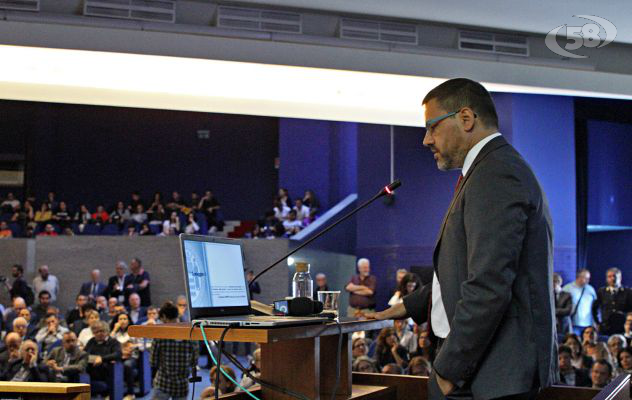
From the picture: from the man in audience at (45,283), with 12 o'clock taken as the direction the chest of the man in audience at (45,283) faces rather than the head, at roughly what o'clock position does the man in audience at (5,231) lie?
the man in audience at (5,231) is roughly at 5 o'clock from the man in audience at (45,283).

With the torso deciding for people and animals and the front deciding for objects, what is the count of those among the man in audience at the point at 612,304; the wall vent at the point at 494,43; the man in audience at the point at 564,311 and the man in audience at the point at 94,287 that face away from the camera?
0

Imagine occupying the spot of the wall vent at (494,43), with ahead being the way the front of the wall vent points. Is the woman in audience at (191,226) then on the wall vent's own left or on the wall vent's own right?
on the wall vent's own right

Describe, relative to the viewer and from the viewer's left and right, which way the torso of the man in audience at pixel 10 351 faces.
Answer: facing the viewer and to the right of the viewer

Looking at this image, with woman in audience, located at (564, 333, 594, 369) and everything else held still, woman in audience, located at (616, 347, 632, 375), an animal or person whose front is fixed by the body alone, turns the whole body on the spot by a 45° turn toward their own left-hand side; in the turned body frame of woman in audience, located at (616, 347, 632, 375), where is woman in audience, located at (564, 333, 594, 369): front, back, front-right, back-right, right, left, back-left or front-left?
back-right

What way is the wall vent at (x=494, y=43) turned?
toward the camera

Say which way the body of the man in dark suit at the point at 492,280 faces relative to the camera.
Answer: to the viewer's left

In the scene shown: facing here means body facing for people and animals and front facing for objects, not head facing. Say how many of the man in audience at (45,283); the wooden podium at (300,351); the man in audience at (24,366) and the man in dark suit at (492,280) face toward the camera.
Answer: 2

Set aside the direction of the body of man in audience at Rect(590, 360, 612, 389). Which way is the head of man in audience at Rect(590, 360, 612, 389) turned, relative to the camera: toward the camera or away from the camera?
toward the camera

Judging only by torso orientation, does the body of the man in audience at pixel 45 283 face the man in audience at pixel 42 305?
yes

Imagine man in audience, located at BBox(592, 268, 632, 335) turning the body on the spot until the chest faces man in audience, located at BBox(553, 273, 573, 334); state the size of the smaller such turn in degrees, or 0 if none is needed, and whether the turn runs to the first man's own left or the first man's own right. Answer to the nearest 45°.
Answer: approximately 45° to the first man's own right

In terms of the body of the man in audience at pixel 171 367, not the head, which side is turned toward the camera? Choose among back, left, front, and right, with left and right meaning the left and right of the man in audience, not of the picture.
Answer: back

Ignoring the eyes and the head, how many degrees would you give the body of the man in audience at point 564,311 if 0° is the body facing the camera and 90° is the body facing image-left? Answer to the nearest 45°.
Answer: approximately 45°

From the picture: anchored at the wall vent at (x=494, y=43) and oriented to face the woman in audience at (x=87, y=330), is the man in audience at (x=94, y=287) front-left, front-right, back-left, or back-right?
front-right

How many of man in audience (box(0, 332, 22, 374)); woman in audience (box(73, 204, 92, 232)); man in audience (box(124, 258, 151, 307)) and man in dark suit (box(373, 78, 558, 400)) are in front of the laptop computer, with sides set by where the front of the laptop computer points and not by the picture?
1

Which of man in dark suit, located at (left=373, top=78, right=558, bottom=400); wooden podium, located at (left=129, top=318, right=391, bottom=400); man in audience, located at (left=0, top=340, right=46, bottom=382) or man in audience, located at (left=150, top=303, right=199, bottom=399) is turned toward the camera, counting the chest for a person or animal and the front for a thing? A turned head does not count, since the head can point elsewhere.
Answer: man in audience, located at (left=0, top=340, right=46, bottom=382)

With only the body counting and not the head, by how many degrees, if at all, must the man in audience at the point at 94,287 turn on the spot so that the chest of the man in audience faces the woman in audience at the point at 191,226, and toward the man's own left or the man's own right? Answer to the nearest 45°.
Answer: approximately 135° to the man's own left
